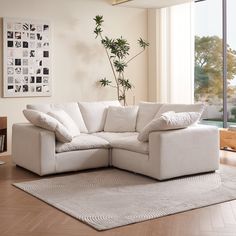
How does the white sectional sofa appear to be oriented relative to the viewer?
toward the camera

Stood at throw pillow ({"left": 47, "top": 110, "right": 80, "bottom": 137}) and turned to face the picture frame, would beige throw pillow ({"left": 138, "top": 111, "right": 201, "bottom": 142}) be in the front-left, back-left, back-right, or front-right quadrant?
back-right

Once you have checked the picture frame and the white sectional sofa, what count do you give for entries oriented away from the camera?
0

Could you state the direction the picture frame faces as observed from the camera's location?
facing the viewer and to the right of the viewer

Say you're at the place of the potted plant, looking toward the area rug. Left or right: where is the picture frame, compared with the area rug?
right

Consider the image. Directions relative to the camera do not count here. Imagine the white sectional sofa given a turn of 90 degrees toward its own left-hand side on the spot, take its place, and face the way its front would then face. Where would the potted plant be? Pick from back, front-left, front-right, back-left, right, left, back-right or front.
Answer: left

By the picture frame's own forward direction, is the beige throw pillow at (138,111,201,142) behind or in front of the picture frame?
in front
